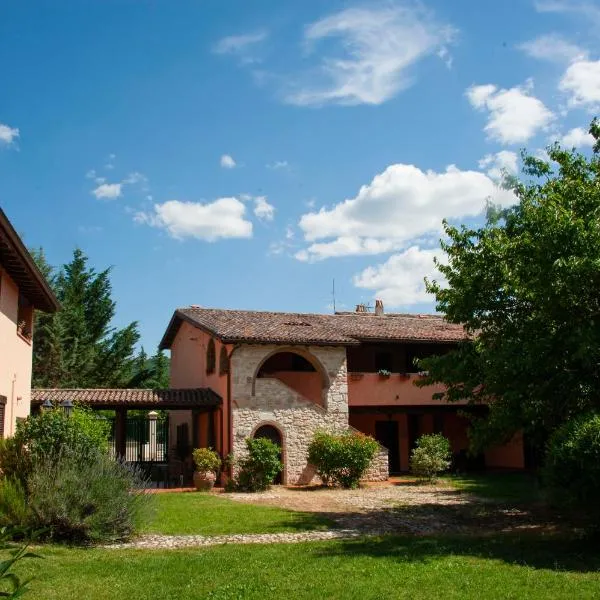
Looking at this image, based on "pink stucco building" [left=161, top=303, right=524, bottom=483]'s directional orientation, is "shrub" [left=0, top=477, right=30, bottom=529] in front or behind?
in front

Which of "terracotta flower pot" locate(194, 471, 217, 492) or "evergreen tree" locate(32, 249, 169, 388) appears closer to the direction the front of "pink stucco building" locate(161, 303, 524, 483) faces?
the terracotta flower pot

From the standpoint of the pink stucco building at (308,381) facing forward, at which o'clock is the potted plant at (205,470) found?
The potted plant is roughly at 1 o'clock from the pink stucco building.

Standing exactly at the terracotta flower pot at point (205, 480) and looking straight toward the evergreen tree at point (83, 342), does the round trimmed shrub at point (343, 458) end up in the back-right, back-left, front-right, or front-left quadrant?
back-right

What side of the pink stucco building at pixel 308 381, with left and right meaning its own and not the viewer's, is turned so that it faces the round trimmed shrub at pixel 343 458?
front

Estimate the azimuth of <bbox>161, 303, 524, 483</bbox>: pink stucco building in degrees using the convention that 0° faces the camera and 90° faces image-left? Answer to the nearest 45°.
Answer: approximately 0°

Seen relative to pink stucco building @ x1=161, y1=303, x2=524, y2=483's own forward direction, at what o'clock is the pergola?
The pergola is roughly at 2 o'clock from the pink stucco building.

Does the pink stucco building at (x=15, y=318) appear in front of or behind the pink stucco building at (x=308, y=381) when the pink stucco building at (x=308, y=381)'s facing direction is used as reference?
in front

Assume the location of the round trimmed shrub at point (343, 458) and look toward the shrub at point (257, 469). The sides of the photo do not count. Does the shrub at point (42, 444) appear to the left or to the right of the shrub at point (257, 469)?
left
